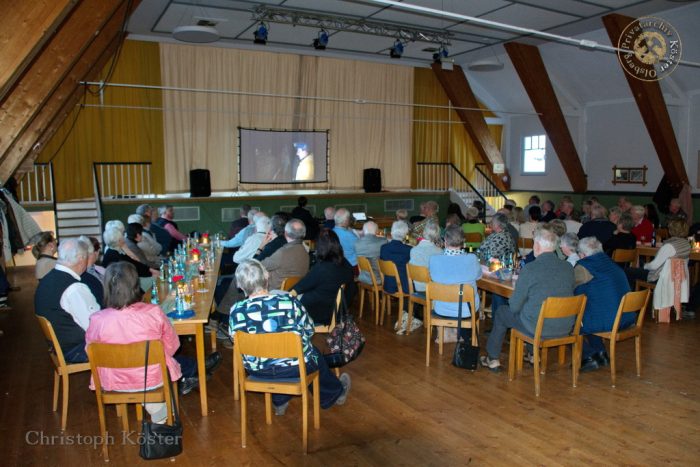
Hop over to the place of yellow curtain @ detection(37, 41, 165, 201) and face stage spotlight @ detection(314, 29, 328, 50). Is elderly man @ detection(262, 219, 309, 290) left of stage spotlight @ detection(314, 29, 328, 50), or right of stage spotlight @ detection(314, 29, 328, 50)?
right

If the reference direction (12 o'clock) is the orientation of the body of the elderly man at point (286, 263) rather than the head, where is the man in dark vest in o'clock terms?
The man in dark vest is roughly at 9 o'clock from the elderly man.

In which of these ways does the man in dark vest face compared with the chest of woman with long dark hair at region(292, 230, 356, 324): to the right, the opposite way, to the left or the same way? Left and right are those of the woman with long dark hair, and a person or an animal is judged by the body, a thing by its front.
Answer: to the right

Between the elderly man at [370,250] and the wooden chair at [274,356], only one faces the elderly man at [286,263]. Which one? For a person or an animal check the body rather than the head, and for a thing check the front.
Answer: the wooden chair

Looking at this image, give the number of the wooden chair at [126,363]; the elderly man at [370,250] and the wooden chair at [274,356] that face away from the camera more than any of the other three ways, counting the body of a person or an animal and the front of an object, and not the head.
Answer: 3

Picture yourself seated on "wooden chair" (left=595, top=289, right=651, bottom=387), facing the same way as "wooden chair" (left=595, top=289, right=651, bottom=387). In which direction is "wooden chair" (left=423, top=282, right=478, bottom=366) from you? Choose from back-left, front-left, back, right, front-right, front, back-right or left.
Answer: front-left

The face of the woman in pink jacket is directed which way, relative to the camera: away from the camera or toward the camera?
away from the camera

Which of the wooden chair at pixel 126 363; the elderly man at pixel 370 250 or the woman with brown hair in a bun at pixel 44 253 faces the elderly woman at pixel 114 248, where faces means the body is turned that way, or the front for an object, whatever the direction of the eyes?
the wooden chair

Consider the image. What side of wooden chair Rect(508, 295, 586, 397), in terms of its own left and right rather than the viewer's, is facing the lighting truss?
front

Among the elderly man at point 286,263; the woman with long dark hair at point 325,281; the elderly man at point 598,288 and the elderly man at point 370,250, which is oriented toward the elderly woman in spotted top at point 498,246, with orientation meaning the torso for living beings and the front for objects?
the elderly man at point 598,288

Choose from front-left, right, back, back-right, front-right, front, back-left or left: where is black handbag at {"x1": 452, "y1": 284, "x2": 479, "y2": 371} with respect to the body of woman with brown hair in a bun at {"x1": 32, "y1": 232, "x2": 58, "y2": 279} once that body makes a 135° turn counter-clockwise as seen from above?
back-left

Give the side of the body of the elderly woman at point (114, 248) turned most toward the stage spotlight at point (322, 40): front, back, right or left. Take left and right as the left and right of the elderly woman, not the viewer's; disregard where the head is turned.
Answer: front

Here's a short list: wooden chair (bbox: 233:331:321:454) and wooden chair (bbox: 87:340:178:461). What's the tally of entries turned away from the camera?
2

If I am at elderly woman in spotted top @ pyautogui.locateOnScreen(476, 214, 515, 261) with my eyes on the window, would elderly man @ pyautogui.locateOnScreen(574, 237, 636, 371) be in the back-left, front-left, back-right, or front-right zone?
back-right

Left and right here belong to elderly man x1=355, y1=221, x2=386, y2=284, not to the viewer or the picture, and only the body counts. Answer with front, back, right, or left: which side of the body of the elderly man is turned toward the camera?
back

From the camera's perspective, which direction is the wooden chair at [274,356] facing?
away from the camera

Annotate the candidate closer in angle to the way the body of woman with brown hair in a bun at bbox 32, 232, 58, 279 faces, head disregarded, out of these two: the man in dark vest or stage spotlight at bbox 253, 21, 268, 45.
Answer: the stage spotlight
